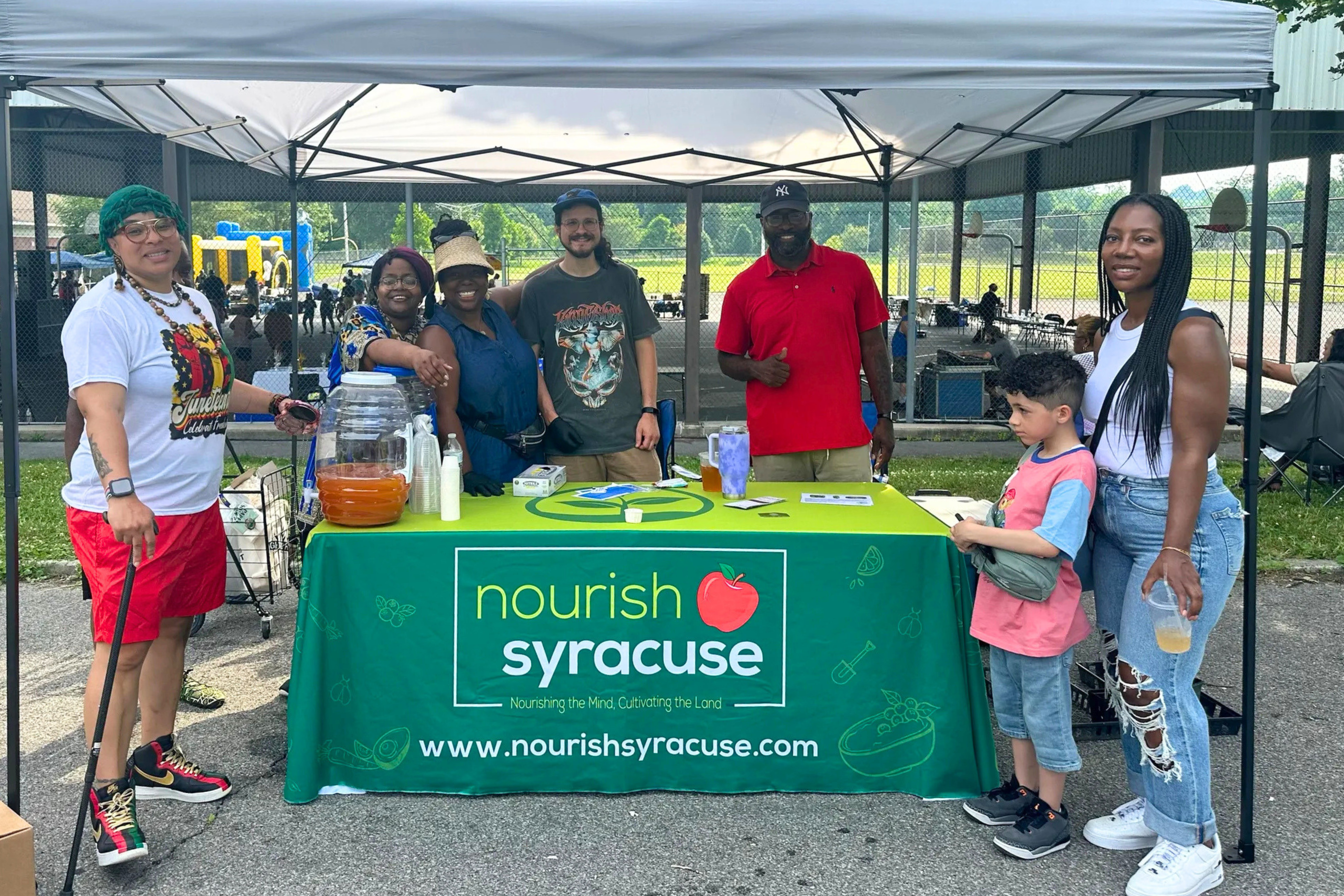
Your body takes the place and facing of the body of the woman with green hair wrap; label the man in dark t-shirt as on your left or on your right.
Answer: on your left

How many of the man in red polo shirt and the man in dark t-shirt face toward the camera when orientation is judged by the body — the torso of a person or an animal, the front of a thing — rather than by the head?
2

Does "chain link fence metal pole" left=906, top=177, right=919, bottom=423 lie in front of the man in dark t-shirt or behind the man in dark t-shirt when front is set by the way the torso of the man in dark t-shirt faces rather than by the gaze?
behind

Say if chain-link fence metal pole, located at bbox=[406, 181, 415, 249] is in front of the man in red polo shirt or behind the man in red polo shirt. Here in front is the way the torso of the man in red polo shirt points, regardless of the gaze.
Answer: behind

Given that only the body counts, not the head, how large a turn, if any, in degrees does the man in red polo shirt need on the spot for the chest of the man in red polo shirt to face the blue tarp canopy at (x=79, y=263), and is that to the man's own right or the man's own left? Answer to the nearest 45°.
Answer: approximately 135° to the man's own right

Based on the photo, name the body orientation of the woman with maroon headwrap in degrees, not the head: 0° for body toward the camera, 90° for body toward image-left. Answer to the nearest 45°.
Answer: approximately 315°

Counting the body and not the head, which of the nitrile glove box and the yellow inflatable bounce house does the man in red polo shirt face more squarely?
the nitrile glove box

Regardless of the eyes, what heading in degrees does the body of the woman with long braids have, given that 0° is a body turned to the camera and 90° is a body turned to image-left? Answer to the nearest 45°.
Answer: approximately 45°

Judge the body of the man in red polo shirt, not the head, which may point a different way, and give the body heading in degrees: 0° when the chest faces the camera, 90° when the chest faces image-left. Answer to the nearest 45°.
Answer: approximately 0°
